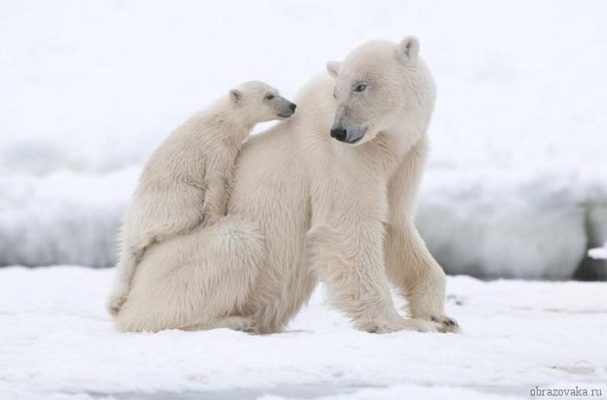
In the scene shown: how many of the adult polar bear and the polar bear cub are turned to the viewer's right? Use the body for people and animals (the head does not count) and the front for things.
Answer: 2

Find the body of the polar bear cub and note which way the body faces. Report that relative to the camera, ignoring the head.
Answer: to the viewer's right

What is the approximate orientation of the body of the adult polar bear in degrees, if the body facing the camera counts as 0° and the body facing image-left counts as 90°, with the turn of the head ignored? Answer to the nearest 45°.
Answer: approximately 270°
